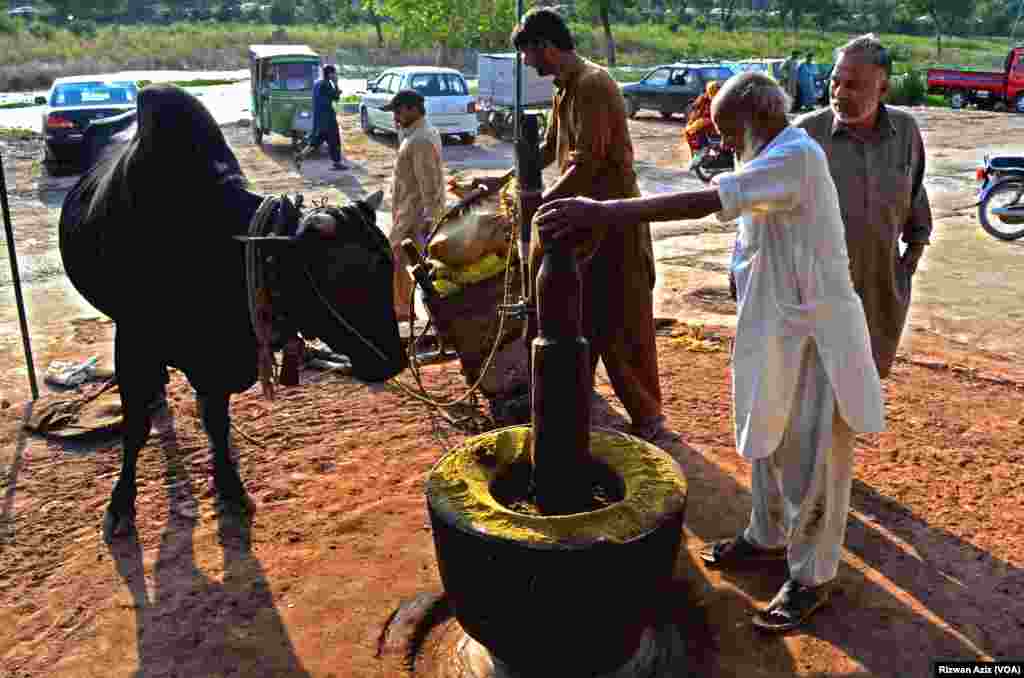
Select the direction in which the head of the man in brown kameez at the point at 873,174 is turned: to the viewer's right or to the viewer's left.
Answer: to the viewer's left

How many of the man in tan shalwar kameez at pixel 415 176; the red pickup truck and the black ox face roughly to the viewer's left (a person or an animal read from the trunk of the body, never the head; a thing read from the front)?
1

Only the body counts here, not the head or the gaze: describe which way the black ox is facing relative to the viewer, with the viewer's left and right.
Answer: facing the viewer and to the right of the viewer

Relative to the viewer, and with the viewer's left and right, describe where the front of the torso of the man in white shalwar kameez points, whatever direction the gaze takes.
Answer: facing to the left of the viewer

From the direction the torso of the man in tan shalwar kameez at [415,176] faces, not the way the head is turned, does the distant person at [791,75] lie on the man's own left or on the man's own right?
on the man's own right

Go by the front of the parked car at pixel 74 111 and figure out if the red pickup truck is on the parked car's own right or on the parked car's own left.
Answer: on the parked car's own right

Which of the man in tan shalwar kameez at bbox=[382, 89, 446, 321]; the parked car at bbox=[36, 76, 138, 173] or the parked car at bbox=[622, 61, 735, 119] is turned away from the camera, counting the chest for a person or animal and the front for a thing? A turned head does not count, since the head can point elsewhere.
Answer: the parked car at bbox=[36, 76, 138, 173]

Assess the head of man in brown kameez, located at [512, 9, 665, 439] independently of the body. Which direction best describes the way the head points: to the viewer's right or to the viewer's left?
to the viewer's left

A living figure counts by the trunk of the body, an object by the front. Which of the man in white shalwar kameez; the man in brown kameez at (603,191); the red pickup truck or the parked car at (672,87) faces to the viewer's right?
the red pickup truck

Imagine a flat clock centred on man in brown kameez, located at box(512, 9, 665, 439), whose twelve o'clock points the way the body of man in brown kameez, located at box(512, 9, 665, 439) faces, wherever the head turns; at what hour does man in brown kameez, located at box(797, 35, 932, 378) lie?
man in brown kameez, located at box(797, 35, 932, 378) is roughly at 7 o'clock from man in brown kameez, located at box(512, 9, 665, 439).

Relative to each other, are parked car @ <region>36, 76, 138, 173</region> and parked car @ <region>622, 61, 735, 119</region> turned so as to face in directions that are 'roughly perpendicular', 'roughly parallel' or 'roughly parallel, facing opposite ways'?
roughly perpendicular

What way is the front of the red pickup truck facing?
to the viewer's right

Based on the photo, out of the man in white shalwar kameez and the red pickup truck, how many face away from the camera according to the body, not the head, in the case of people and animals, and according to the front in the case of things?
0

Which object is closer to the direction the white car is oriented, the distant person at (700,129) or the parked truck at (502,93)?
the parked truck

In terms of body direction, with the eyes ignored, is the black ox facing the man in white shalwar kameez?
yes

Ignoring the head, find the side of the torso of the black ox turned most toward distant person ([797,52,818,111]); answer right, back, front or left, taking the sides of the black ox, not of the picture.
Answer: left

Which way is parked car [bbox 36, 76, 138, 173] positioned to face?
away from the camera
